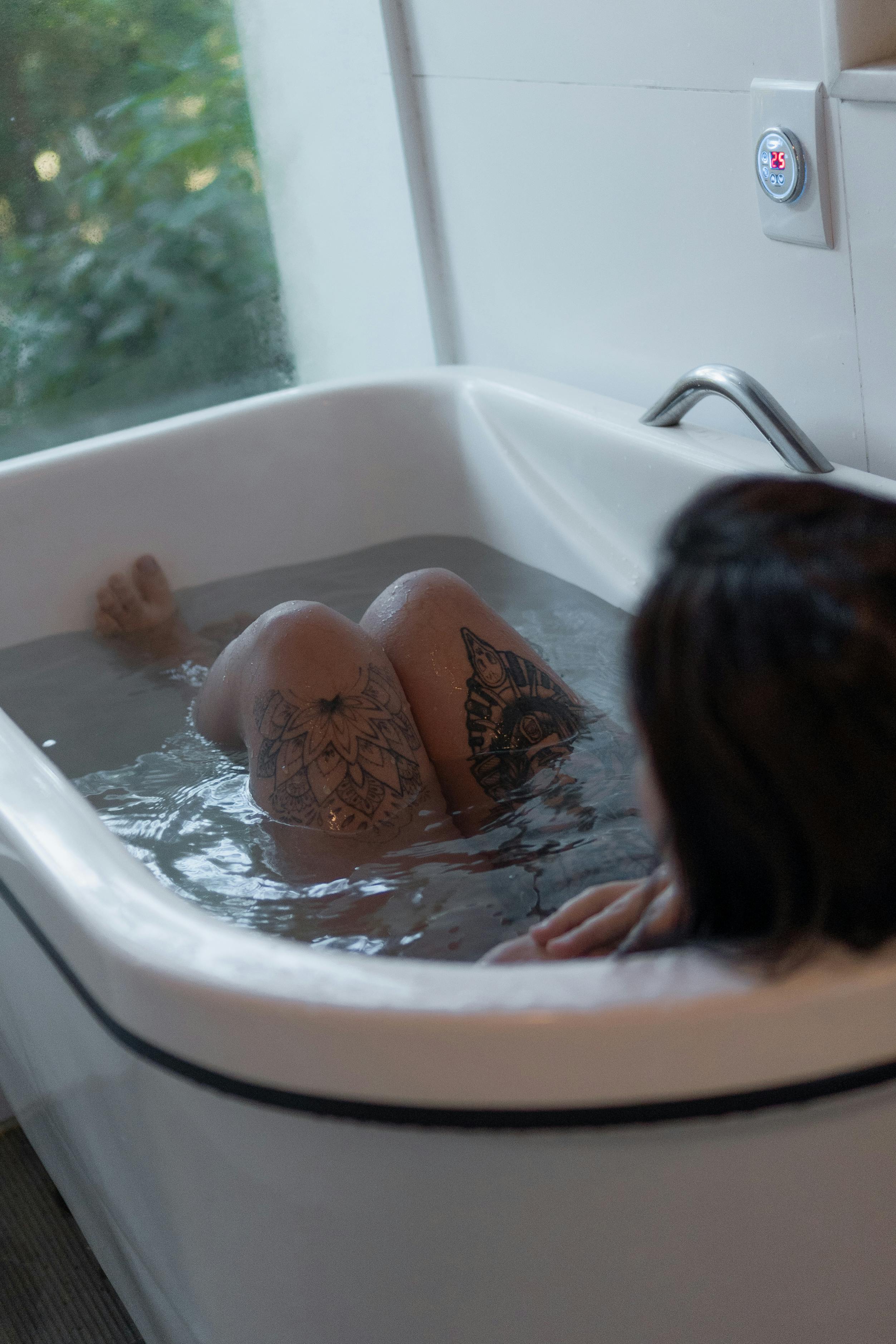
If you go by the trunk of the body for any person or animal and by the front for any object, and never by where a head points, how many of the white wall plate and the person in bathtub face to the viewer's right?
0

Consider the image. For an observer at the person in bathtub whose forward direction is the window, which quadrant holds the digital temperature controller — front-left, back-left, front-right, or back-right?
front-right

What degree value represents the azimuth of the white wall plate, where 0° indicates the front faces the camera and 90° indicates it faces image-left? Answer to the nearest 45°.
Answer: approximately 45°

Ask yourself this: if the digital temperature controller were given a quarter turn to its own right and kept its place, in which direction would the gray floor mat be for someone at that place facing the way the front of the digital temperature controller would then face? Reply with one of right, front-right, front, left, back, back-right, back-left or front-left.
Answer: left

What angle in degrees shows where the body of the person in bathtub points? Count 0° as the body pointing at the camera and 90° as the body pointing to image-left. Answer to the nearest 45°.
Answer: approximately 135°

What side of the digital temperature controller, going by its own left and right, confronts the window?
right

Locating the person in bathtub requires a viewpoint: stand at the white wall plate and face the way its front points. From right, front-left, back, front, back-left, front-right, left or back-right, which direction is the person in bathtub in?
front-left

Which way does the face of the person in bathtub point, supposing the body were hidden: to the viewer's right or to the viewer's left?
to the viewer's left

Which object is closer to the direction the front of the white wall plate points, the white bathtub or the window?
the white bathtub

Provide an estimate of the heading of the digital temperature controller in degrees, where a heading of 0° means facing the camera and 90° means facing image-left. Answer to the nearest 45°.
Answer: approximately 45°

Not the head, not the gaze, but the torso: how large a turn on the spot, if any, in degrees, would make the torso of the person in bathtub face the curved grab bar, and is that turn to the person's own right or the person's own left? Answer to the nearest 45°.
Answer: approximately 45° to the person's own right
